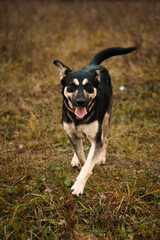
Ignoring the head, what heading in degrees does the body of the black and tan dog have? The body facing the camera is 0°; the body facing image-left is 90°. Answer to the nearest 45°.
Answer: approximately 0°
